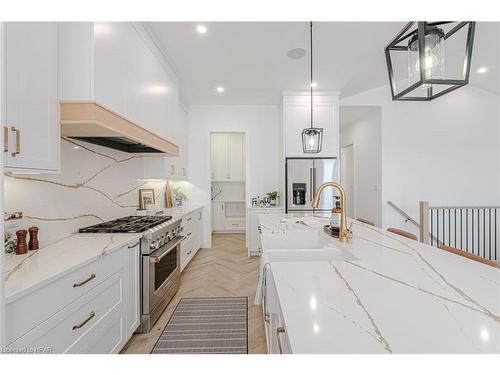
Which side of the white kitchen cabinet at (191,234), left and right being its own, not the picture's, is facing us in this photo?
right

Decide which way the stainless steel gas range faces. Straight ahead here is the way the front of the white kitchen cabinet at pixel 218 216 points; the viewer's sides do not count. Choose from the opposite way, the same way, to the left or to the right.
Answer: to the left

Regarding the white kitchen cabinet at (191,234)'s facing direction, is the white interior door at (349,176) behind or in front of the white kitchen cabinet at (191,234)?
in front

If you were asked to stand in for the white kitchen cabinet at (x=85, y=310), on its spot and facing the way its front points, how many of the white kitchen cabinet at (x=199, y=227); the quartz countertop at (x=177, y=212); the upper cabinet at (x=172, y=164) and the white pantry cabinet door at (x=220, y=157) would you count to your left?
4

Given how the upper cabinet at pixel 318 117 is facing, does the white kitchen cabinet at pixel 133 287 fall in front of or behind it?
in front

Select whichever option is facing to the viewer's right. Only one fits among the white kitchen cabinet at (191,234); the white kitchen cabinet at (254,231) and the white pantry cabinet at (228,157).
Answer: the white kitchen cabinet at (191,234)

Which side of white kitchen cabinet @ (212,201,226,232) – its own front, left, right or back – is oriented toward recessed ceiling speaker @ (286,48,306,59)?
front
